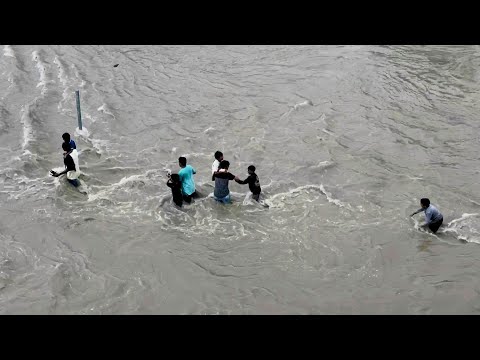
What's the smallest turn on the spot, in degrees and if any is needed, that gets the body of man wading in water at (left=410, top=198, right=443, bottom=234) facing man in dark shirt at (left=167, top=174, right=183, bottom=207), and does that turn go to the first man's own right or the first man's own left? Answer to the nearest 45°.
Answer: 0° — they already face them

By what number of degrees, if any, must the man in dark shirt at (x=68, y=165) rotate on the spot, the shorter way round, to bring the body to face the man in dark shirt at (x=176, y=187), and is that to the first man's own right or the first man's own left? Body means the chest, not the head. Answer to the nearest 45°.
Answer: approximately 135° to the first man's own left

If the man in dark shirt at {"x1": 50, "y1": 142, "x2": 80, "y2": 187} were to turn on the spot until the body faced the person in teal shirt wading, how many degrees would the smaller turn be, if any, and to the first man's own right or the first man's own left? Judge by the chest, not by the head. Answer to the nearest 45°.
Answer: approximately 135° to the first man's own left

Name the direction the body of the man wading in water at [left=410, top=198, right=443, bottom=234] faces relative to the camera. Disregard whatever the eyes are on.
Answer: to the viewer's left

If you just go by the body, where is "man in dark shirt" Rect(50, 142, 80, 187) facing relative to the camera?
to the viewer's left

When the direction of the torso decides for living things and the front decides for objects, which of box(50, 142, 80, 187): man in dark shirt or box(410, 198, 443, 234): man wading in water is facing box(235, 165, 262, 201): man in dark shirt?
the man wading in water
